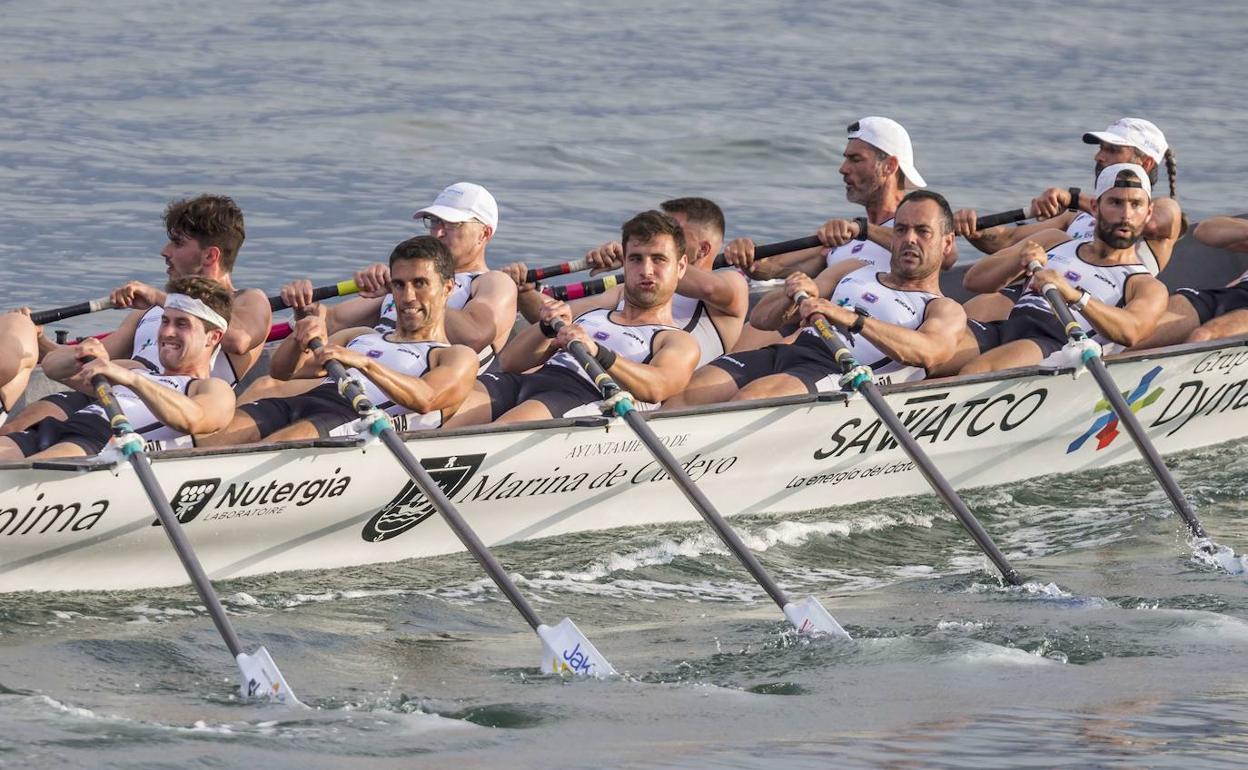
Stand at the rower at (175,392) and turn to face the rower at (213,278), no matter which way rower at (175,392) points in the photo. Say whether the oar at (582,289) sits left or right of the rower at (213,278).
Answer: right

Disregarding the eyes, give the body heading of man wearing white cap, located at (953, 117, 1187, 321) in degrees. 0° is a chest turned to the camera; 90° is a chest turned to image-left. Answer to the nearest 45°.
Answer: approximately 90°

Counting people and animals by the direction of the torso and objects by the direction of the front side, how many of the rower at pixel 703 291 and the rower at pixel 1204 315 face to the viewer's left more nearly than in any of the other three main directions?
2

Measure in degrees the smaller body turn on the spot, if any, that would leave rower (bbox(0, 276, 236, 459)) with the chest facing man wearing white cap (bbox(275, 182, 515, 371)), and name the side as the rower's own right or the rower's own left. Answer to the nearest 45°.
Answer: approximately 180°

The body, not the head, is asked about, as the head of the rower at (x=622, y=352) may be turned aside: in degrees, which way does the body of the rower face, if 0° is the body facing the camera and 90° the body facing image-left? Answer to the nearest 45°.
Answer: approximately 45°

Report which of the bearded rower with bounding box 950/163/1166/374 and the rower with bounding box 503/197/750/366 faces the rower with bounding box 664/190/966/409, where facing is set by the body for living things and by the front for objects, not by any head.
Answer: the bearded rower

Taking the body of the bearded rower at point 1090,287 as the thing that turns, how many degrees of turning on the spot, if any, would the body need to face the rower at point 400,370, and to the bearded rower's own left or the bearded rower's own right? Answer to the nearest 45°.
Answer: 0° — they already face them

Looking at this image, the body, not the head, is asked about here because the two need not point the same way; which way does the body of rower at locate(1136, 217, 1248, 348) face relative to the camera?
to the viewer's left
